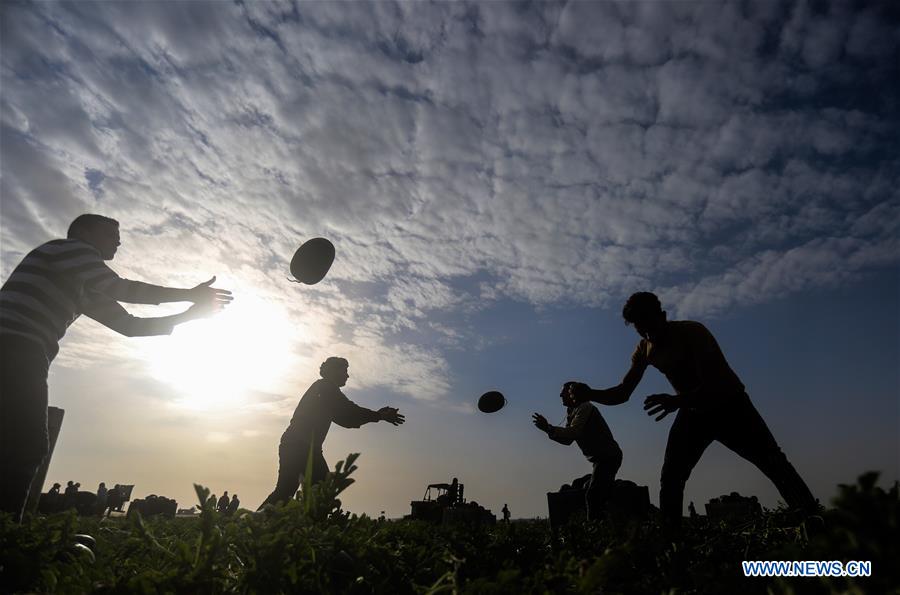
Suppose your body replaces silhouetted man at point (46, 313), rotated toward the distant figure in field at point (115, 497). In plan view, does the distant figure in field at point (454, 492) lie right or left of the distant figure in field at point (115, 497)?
right

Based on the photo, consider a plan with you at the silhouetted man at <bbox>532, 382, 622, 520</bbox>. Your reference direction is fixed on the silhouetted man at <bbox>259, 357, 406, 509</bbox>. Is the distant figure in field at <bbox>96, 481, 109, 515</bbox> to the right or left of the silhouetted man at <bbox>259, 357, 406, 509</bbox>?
right

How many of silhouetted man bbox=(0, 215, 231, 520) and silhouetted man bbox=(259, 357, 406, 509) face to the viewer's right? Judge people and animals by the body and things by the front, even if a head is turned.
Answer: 2

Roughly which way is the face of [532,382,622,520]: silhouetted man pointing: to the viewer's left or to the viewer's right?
to the viewer's left

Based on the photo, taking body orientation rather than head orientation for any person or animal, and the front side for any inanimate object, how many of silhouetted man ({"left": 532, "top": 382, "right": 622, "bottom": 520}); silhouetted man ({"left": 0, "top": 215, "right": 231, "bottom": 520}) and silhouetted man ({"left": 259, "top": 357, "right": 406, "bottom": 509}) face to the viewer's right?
2

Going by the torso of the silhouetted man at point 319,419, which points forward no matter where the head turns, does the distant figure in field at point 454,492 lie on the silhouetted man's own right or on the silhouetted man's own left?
on the silhouetted man's own left

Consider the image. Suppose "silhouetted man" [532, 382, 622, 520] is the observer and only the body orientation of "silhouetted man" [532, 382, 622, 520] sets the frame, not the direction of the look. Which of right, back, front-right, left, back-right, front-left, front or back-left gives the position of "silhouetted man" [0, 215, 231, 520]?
front-left

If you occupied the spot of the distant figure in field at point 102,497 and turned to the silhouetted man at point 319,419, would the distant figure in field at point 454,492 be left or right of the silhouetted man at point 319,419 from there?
left

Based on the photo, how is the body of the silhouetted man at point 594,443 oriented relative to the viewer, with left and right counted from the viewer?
facing to the left of the viewer

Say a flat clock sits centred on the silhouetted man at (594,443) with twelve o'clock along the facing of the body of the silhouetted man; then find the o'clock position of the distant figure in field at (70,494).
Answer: The distant figure in field is roughly at 1 o'clock from the silhouetted man.

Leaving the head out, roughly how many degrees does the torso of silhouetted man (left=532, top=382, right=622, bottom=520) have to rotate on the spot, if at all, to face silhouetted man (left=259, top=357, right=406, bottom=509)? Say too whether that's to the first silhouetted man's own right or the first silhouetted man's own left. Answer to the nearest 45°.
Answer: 0° — they already face them

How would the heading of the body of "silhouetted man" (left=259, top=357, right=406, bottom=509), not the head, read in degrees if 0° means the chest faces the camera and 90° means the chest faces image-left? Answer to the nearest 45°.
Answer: approximately 270°

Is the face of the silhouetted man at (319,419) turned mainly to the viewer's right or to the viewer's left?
to the viewer's right

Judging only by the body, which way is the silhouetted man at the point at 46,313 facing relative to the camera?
to the viewer's right
